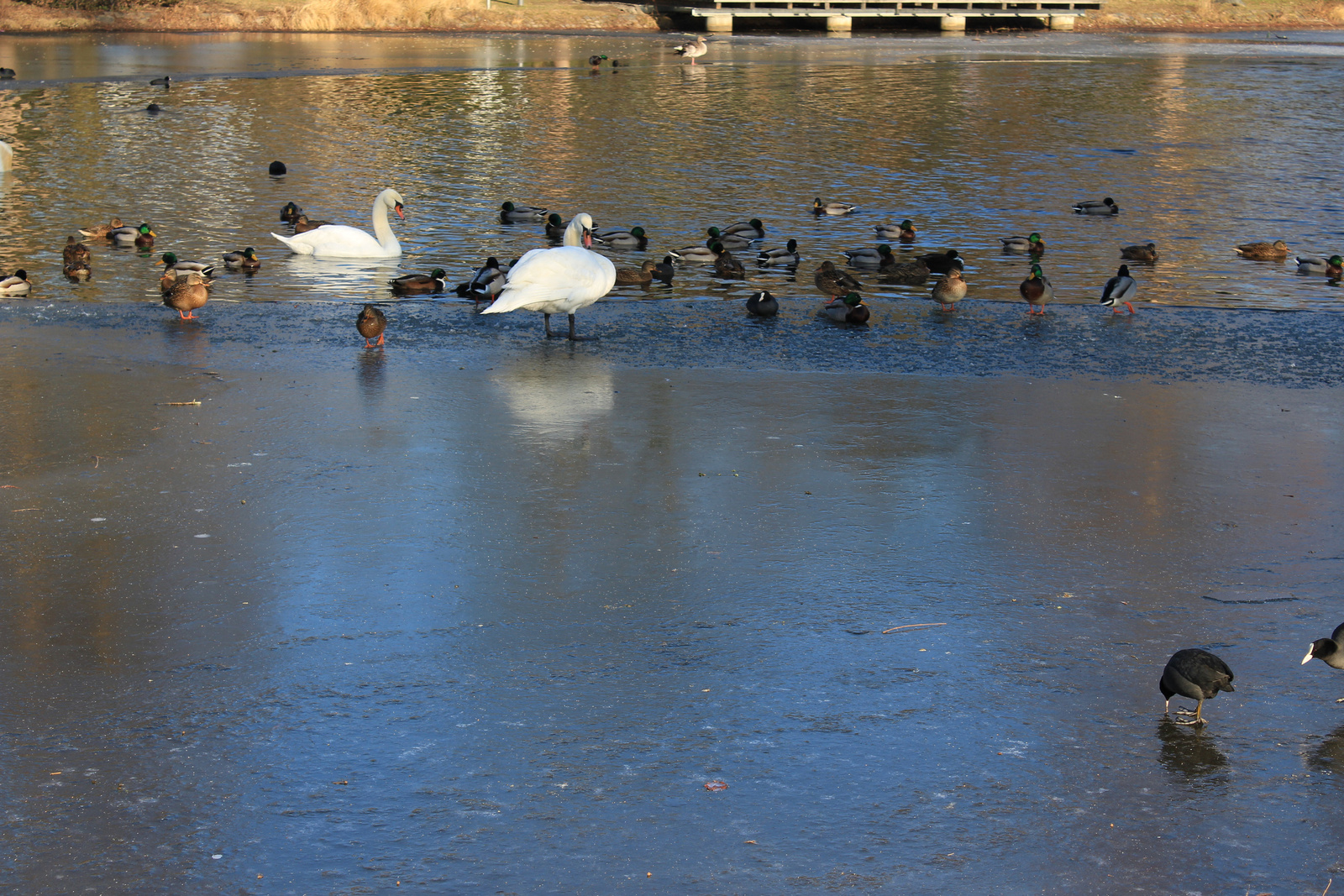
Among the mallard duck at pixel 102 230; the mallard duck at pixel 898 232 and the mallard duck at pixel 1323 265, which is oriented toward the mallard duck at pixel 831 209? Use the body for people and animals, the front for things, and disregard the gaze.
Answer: the mallard duck at pixel 102 230

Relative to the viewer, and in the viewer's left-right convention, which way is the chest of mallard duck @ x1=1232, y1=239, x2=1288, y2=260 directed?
facing to the right of the viewer

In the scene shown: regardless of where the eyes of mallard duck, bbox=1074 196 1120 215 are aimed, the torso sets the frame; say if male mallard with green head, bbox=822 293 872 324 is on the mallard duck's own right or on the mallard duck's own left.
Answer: on the mallard duck's own right

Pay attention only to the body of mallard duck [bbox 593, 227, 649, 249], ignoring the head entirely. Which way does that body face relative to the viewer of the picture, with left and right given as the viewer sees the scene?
facing to the right of the viewer

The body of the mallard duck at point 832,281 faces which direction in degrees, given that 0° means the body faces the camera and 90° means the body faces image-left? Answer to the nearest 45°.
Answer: approximately 90°

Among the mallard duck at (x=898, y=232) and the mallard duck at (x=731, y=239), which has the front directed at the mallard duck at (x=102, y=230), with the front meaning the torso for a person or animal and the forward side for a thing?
the mallard duck at (x=731, y=239)

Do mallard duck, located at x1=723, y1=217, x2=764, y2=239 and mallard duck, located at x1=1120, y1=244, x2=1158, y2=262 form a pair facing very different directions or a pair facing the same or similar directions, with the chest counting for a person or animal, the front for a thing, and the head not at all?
same or similar directions

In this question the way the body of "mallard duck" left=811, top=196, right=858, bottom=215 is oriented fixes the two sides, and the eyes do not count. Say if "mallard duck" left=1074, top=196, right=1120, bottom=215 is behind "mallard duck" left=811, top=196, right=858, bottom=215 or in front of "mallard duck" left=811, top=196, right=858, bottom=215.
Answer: behind

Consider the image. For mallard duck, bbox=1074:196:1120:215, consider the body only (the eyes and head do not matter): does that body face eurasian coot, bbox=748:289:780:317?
no

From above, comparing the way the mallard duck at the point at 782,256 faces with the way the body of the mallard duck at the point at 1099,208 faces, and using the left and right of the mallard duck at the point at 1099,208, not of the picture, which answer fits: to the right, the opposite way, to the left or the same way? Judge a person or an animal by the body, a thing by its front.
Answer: the same way
